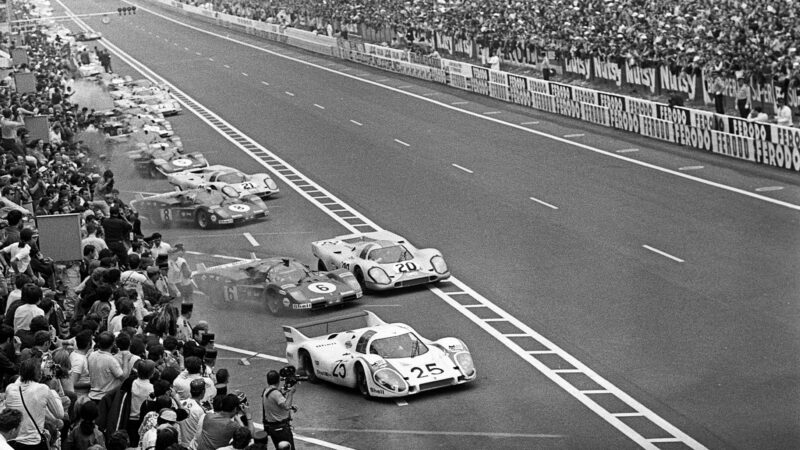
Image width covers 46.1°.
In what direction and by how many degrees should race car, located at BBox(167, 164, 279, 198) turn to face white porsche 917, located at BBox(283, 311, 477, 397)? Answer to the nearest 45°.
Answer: approximately 45° to its right

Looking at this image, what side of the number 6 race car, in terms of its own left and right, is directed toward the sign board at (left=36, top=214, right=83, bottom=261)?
right

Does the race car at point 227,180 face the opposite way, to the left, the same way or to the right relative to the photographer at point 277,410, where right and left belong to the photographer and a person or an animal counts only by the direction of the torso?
to the right

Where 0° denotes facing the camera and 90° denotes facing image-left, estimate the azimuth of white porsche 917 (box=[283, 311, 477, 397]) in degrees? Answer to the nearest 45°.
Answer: approximately 315°

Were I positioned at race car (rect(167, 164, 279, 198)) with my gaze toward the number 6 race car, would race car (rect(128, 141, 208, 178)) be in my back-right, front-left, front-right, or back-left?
back-right

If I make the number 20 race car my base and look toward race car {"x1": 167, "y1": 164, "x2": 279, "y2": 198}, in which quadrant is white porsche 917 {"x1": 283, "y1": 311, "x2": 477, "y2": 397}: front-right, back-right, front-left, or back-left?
back-left
